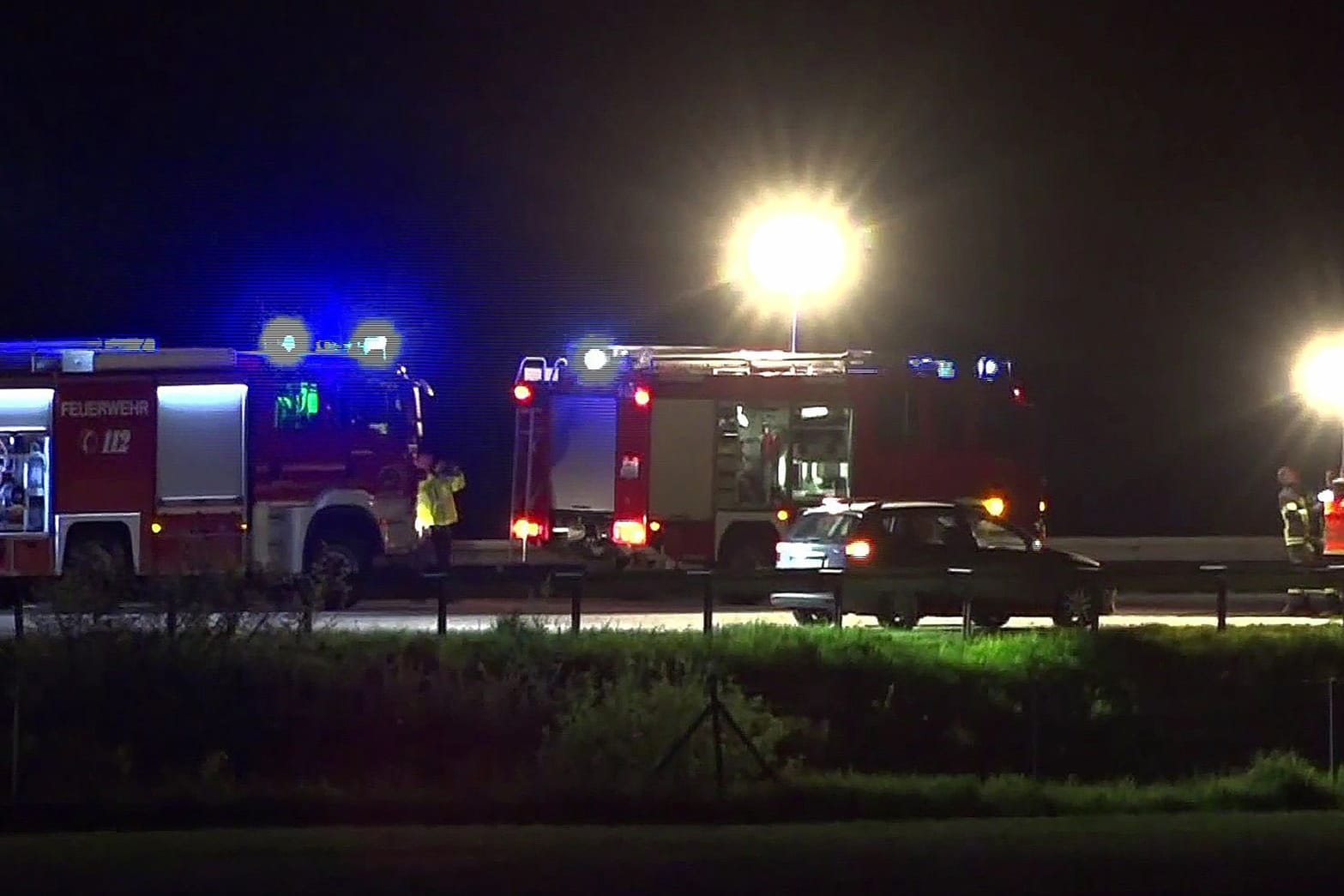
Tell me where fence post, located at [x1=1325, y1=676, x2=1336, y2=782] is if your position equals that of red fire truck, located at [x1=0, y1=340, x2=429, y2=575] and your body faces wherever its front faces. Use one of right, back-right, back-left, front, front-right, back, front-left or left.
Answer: front-right

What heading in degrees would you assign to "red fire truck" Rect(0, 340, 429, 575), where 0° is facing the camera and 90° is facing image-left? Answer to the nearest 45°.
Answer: approximately 270°

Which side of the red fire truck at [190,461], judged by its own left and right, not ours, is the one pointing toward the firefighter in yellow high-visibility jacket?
front

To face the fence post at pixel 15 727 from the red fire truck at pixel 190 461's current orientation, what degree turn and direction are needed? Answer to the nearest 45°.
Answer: approximately 90° to its right

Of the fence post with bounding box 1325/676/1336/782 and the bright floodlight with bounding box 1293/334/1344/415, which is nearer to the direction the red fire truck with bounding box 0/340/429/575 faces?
the bright floodlight

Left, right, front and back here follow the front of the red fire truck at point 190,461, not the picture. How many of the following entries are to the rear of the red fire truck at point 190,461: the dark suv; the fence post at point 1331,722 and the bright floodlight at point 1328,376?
0

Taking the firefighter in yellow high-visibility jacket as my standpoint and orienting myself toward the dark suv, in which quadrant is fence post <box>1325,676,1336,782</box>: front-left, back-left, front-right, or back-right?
front-right

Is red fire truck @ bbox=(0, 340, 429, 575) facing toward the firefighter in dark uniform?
yes

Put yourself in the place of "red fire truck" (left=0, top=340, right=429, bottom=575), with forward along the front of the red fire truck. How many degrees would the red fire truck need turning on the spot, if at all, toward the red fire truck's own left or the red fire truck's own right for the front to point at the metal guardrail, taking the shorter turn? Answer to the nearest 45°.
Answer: approximately 45° to the red fire truck's own right

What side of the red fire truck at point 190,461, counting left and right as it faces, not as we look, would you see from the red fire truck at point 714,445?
front

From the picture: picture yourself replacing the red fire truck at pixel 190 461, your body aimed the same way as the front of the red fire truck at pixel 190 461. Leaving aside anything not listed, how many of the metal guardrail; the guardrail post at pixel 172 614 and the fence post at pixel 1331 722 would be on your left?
0

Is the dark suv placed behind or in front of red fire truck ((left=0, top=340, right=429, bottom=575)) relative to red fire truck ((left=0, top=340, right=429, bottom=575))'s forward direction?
in front

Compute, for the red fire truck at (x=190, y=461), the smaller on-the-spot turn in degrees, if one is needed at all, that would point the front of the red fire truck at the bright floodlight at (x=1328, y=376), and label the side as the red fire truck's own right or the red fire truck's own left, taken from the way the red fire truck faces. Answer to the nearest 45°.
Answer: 0° — it already faces it

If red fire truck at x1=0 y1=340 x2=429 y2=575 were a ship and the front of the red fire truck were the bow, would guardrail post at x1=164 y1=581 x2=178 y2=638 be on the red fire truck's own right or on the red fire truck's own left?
on the red fire truck's own right
